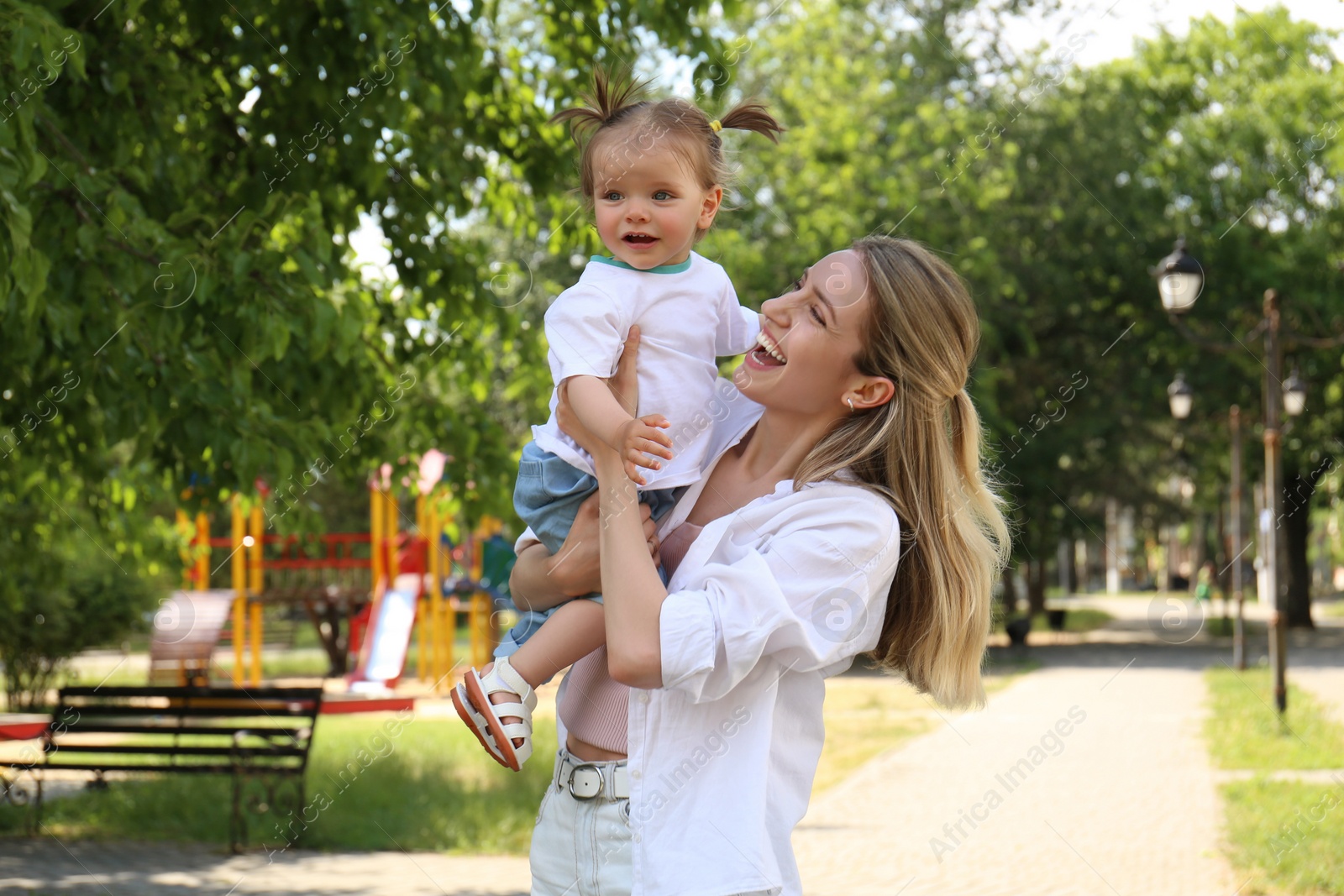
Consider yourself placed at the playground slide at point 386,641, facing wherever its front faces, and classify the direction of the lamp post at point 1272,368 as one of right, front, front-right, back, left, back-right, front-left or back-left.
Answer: left

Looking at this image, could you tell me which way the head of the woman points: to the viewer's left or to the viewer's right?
to the viewer's left

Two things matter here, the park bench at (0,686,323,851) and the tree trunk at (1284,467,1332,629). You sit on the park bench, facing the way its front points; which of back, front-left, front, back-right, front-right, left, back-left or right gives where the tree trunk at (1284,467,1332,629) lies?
back

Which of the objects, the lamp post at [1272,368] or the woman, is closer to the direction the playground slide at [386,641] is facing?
the woman

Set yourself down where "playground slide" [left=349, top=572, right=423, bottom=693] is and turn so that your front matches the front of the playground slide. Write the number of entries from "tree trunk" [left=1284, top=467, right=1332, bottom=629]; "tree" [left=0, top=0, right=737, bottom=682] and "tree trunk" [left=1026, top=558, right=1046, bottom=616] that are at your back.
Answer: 2

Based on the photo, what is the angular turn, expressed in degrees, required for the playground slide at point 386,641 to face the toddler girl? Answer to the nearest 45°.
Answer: approximately 45° to its left

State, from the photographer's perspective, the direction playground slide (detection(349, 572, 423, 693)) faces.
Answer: facing the viewer and to the left of the viewer

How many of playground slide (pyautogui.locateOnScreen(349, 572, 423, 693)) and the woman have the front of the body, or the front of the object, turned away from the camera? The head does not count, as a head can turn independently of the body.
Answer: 0

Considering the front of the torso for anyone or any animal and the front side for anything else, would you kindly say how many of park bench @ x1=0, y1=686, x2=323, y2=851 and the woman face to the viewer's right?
0

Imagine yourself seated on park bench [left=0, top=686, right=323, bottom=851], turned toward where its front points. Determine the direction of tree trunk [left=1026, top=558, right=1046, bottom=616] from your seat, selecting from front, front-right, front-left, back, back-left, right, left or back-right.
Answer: back

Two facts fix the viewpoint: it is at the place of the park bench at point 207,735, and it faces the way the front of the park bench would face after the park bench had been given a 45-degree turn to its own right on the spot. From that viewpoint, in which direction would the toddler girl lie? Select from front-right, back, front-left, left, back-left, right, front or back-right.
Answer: left

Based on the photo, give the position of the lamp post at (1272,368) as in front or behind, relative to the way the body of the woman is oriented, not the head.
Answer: behind

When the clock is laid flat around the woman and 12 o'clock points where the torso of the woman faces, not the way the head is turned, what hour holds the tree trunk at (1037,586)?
The tree trunk is roughly at 5 o'clock from the woman.

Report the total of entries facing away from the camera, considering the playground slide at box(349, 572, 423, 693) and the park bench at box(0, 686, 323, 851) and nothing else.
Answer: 0

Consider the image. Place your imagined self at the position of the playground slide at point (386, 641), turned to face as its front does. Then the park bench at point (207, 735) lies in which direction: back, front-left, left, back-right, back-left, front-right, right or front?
front-left

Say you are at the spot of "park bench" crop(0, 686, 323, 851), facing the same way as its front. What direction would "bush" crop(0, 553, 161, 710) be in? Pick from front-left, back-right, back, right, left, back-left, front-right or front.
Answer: back-right

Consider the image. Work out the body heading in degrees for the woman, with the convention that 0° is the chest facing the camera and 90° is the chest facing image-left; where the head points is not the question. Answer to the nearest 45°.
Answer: approximately 45°

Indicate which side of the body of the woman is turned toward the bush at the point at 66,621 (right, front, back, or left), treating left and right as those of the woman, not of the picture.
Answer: right

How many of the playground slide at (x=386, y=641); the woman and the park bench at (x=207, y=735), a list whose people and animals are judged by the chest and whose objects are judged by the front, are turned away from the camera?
0
